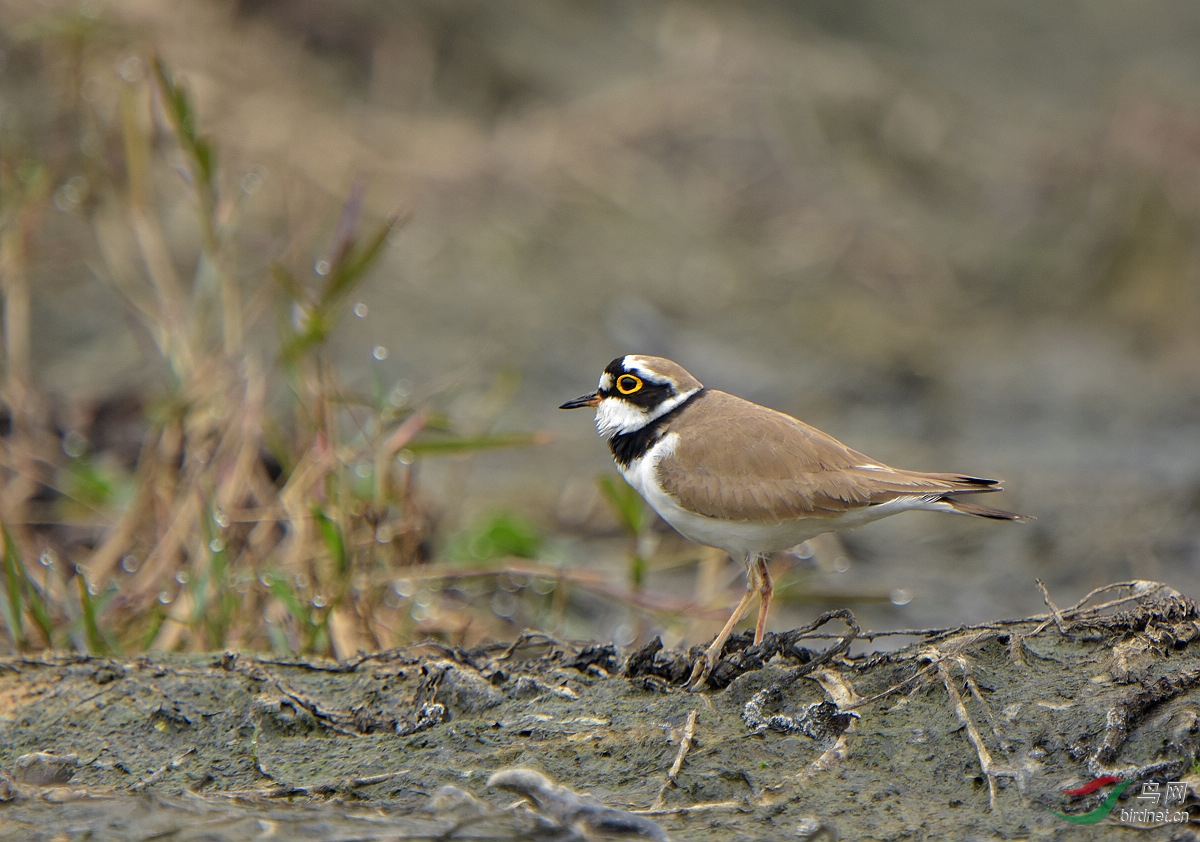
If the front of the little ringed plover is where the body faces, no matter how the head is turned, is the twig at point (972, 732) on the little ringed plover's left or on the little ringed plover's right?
on the little ringed plover's left

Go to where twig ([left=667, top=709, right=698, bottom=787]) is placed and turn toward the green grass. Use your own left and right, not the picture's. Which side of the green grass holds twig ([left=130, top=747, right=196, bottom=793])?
left

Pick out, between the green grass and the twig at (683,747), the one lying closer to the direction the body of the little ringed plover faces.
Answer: the green grass

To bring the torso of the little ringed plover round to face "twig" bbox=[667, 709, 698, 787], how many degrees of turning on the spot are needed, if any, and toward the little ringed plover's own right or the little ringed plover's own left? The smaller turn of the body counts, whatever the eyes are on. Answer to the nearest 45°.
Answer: approximately 90° to the little ringed plover's own left

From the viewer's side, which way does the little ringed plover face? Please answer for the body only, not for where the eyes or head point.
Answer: to the viewer's left

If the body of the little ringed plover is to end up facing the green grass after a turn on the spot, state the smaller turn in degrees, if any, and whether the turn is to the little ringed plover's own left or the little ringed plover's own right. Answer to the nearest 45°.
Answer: approximately 45° to the little ringed plover's own right

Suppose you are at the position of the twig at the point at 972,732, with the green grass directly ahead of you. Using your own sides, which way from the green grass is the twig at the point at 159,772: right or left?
left
